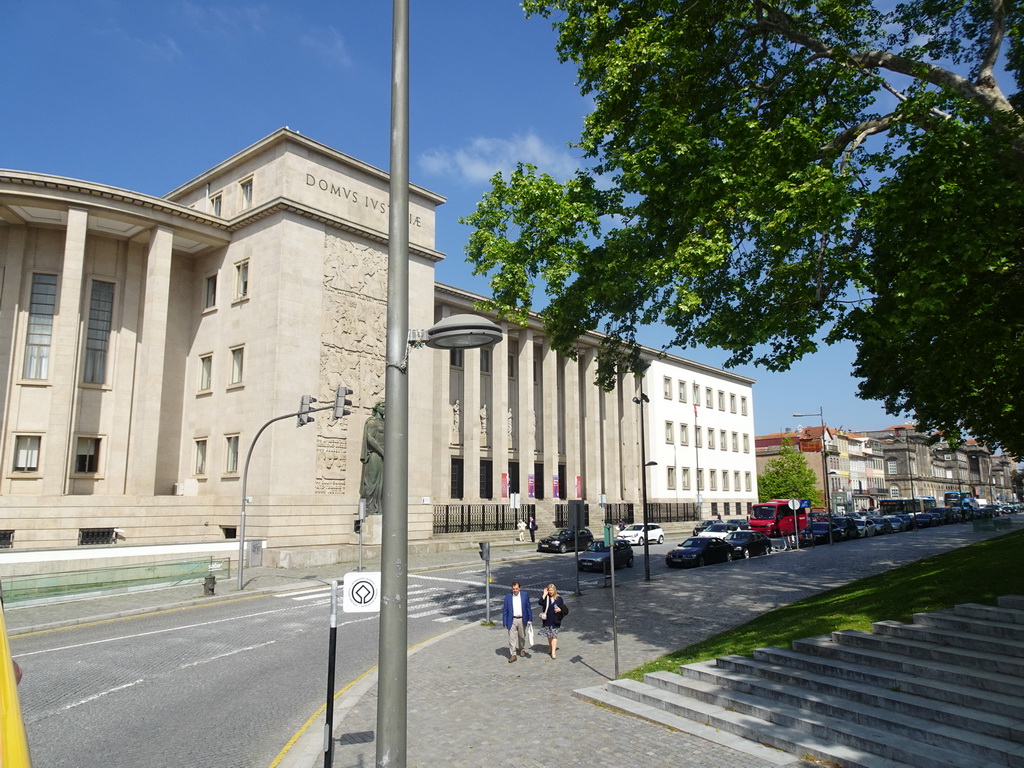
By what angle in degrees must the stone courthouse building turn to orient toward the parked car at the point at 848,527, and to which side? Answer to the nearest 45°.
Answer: approximately 45° to its left

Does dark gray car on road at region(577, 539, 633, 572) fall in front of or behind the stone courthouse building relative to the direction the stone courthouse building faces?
in front

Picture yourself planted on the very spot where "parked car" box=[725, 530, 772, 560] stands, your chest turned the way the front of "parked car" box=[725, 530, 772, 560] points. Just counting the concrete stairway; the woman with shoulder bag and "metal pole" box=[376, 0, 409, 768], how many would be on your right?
0

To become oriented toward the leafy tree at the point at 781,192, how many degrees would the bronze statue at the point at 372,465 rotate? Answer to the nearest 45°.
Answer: approximately 45° to its right

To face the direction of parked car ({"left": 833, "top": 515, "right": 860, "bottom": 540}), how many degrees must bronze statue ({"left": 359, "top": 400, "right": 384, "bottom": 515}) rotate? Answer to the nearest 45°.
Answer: approximately 45° to its left

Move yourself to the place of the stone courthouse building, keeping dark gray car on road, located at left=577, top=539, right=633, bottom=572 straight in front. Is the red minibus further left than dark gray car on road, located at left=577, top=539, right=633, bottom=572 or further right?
left

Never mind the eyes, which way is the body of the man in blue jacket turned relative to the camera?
toward the camera

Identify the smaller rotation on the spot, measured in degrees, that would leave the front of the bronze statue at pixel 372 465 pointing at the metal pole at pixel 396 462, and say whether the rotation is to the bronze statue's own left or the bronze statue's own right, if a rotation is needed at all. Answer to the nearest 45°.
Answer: approximately 45° to the bronze statue's own right

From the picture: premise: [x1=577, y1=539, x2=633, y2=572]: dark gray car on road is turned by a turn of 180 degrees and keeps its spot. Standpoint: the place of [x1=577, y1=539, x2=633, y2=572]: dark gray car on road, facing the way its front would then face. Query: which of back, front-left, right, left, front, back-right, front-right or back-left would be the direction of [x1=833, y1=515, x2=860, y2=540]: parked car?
front

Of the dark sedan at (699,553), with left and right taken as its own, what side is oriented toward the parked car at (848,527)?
back

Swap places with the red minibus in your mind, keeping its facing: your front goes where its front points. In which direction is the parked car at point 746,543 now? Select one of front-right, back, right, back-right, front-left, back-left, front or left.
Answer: front-left

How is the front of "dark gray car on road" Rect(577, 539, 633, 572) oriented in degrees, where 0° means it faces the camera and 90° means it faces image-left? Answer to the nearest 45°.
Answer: approximately 45°

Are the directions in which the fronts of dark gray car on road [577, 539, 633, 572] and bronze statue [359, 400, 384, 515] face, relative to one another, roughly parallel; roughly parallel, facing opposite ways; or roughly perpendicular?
roughly perpendicular

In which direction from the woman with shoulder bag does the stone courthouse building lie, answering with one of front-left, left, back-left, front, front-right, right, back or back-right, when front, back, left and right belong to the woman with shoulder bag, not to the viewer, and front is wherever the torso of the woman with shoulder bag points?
back-right

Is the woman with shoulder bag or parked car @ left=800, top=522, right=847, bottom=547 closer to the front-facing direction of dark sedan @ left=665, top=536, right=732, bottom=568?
the woman with shoulder bag

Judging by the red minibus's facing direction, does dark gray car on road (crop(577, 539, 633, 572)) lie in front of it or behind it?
in front

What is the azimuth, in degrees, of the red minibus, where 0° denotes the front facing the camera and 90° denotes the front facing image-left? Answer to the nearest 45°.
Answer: approximately 45°

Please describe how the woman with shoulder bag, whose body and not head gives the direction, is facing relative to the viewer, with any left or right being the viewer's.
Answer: facing the viewer

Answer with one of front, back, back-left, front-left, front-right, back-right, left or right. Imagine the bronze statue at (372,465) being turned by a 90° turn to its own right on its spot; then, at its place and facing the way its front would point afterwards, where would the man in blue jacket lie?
front-left

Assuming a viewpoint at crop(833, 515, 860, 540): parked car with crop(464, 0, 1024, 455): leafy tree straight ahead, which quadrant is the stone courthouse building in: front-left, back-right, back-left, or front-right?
front-right

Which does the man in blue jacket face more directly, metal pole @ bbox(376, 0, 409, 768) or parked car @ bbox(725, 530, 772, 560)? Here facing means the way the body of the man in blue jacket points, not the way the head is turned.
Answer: the metal pole

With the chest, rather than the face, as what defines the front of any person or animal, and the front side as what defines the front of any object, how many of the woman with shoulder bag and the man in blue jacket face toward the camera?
2

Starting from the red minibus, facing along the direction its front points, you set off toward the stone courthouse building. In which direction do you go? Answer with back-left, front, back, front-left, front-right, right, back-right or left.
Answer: front
